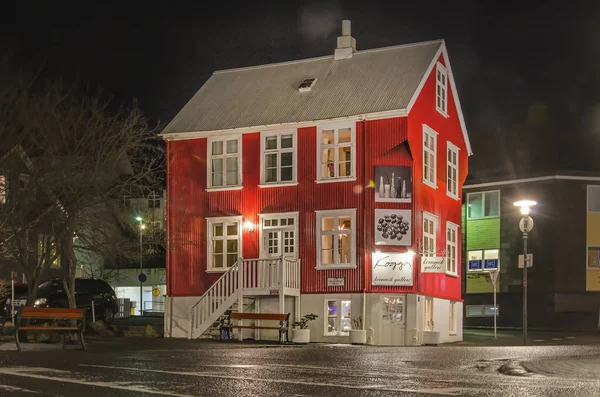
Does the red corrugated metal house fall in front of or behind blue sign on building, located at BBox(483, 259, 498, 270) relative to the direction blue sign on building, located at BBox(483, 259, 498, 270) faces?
in front

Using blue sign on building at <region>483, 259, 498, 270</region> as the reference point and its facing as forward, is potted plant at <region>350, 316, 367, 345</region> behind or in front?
in front

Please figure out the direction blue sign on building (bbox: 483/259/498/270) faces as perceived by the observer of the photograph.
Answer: facing the viewer
